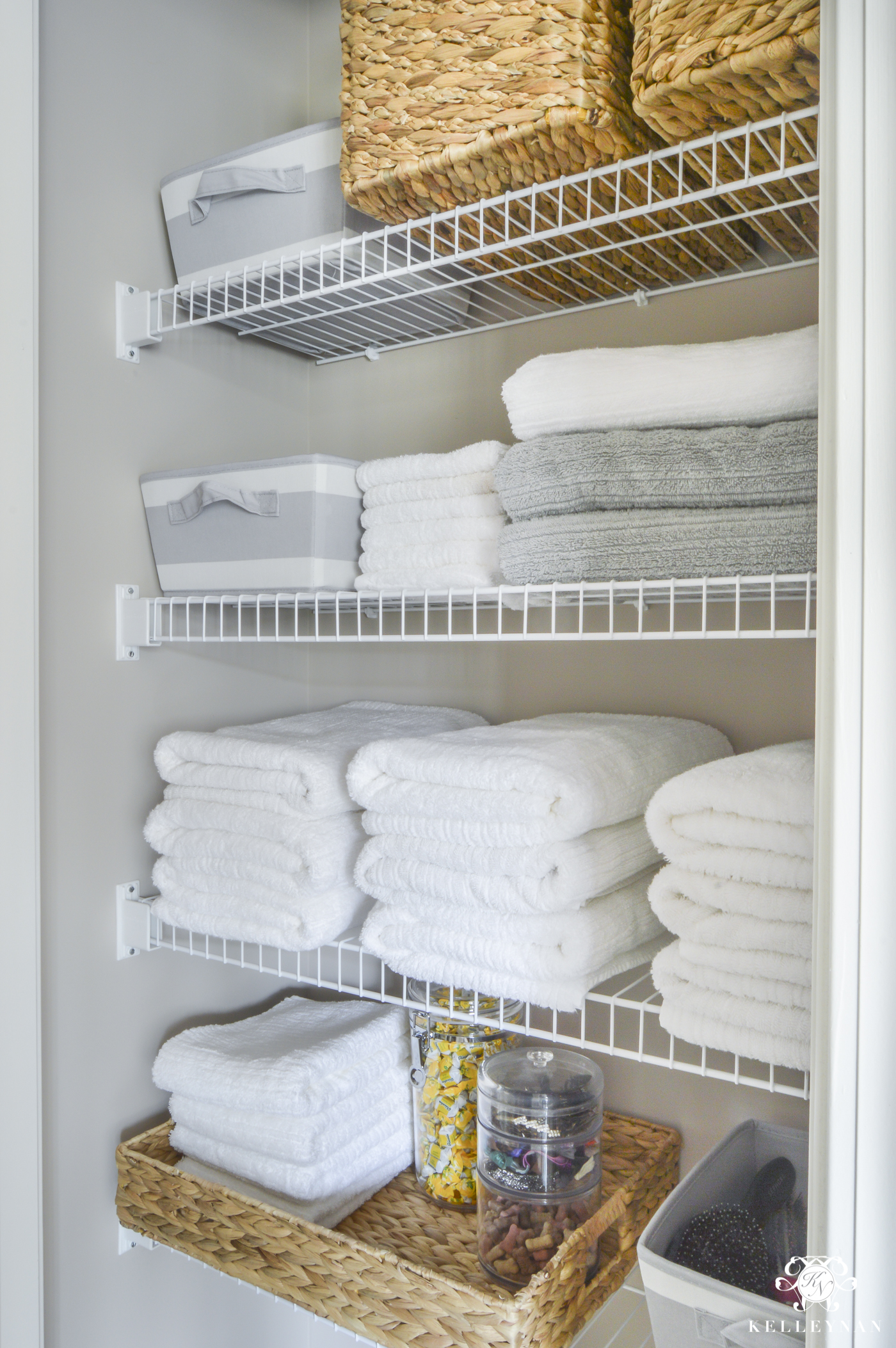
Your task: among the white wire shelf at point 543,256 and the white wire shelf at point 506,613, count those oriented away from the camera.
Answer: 0

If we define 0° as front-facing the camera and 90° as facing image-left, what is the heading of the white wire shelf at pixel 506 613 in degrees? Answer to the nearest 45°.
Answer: approximately 45°

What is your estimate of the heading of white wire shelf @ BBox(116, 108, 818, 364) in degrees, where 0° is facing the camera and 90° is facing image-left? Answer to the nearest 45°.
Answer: approximately 45°

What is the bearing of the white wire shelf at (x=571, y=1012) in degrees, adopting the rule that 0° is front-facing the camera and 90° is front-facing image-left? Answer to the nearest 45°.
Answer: approximately 45°
